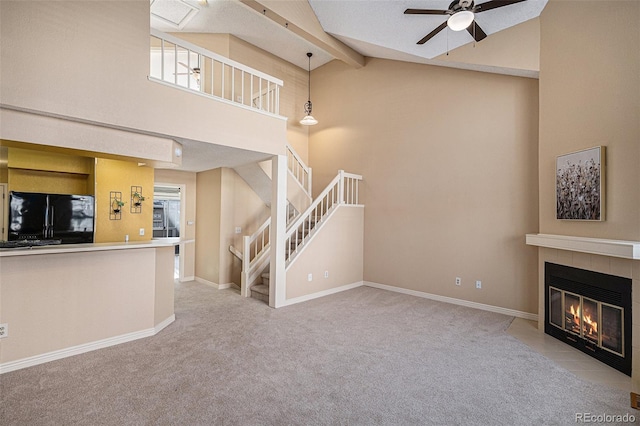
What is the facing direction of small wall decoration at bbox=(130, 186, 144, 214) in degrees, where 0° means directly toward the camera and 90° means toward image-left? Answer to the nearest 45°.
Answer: approximately 0°

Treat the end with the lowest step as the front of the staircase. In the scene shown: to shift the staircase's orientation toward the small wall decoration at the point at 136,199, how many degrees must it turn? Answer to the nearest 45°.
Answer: approximately 45° to its right

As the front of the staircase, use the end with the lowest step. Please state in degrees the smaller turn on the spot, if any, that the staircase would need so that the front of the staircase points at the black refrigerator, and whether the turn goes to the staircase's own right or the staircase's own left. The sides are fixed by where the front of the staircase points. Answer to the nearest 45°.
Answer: approximately 45° to the staircase's own right

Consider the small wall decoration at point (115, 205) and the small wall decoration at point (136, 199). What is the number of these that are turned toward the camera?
2

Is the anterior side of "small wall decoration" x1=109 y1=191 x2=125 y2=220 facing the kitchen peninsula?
yes

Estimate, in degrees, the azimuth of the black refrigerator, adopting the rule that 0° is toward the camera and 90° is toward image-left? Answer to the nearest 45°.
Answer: approximately 0°

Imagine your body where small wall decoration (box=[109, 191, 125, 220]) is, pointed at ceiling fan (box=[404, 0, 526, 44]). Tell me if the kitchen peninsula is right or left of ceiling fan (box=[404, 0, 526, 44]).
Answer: right

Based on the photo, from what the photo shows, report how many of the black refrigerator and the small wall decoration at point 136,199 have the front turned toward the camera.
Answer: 2

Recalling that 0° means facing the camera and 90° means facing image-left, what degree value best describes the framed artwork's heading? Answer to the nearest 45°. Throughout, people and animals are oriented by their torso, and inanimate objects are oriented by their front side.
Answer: approximately 45°
